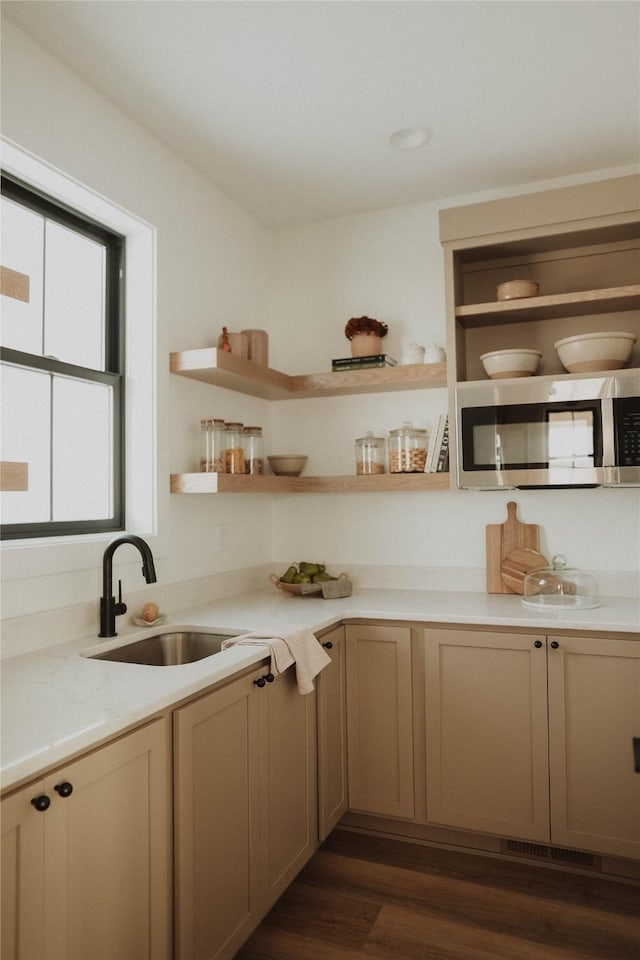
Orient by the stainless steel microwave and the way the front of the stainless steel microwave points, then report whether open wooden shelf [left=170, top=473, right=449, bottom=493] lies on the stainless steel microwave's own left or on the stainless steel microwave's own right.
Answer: on the stainless steel microwave's own right

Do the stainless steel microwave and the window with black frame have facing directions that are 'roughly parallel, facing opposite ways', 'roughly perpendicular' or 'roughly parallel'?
roughly perpendicular

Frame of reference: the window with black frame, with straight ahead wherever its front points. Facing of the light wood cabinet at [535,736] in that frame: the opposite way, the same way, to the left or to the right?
to the right

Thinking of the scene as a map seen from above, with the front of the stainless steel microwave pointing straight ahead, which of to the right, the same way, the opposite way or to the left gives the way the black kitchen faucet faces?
to the left

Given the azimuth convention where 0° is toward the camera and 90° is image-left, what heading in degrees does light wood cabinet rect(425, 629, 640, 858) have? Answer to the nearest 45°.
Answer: approximately 0°

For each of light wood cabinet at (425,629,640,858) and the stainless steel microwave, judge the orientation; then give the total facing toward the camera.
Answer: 2
